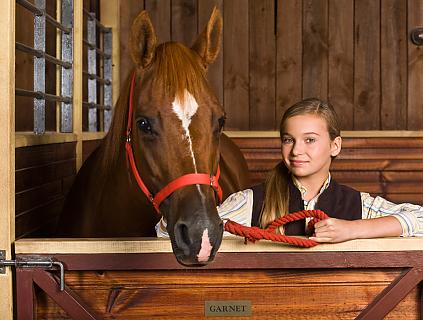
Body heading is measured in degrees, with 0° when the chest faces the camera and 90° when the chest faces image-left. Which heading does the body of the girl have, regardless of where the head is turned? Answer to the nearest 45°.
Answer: approximately 0°
